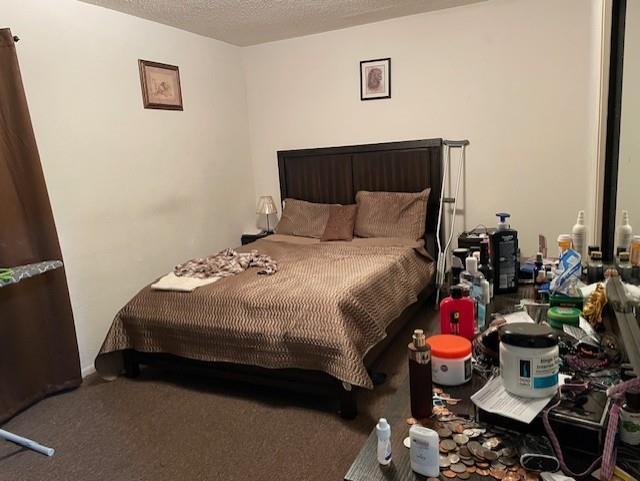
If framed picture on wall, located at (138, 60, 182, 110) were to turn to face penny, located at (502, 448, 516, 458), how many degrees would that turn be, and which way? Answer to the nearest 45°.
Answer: approximately 45° to its right

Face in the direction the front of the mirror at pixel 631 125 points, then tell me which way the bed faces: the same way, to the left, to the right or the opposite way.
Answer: to the left

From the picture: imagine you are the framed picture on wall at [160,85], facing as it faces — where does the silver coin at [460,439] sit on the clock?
The silver coin is roughly at 1 o'clock from the framed picture on wall.

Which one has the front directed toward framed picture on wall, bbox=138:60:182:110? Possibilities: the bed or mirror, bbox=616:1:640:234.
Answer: the mirror

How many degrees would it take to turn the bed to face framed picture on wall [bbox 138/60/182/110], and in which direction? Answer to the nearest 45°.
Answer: approximately 90° to its right

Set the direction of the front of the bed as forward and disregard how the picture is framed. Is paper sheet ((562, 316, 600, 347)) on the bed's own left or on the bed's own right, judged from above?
on the bed's own left

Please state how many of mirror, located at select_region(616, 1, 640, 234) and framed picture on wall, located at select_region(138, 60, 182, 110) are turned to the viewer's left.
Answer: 1

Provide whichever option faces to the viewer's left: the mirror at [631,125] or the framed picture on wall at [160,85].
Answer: the mirror

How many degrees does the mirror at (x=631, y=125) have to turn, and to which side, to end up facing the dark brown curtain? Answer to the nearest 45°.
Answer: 0° — it already faces it

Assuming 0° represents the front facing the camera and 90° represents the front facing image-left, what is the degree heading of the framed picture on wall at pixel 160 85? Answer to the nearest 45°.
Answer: approximately 315°

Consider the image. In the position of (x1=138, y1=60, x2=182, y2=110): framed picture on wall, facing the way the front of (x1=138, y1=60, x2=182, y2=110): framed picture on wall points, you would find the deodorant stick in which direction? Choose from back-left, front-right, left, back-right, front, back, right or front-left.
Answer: front-right

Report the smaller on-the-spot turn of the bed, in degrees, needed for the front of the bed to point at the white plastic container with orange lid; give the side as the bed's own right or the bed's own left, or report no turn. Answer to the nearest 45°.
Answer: approximately 45° to the bed's own left

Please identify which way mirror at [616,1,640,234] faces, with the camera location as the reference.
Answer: facing to the left of the viewer

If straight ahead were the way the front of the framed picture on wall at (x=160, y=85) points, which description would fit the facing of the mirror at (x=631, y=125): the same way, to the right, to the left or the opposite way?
the opposite way

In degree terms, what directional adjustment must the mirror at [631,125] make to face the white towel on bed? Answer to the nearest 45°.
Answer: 0° — it already faces it
